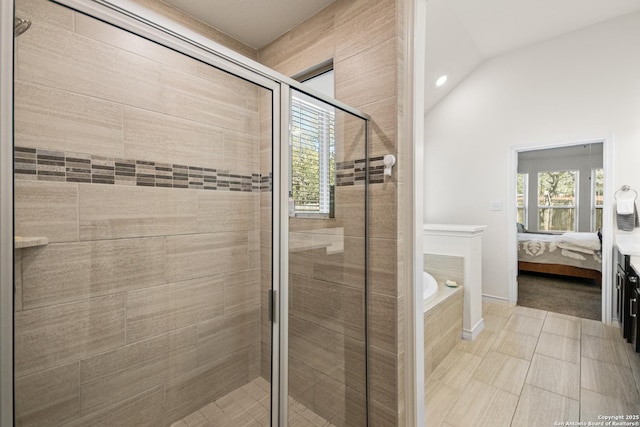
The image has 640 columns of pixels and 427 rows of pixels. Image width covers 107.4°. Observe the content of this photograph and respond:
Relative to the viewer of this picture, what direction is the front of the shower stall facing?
facing the viewer and to the right of the viewer

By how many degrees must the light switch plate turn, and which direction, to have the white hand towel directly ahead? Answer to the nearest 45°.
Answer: approximately 90° to its left

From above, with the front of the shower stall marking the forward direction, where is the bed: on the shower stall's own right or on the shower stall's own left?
on the shower stall's own left

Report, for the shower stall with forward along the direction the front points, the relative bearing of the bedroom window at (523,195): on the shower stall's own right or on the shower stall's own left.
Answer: on the shower stall's own left

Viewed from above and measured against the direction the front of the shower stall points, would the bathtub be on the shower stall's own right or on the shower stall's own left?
on the shower stall's own left

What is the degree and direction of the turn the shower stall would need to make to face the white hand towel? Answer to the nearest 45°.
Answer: approximately 45° to its left

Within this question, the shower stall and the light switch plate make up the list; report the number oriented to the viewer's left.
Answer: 0

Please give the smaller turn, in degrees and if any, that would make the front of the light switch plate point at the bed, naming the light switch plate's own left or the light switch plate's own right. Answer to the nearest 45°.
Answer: approximately 135° to the light switch plate's own left

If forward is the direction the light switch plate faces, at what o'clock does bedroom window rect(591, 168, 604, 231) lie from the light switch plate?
The bedroom window is roughly at 7 o'clock from the light switch plate.

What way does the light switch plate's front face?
toward the camera

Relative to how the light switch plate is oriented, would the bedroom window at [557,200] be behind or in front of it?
behind
